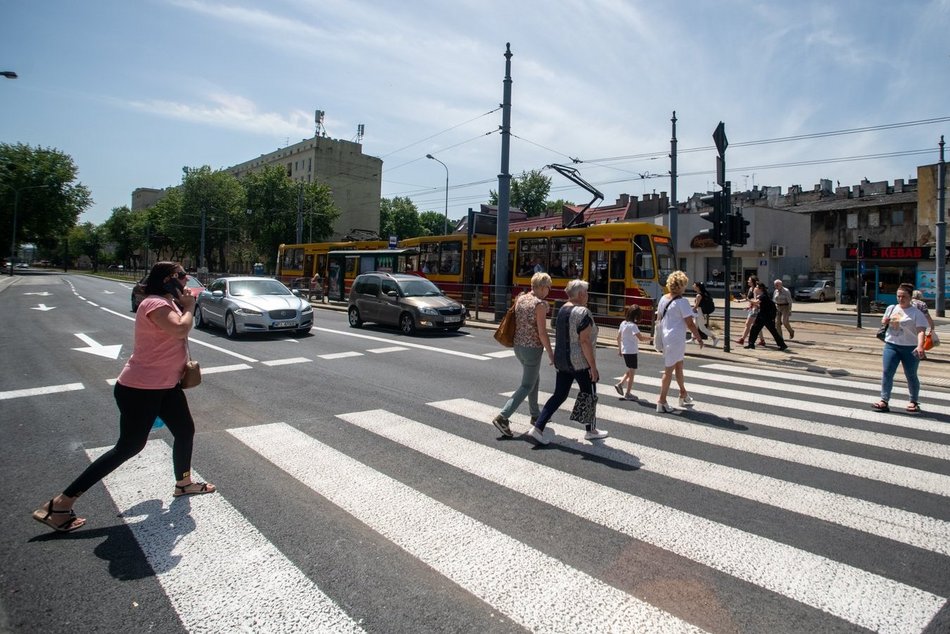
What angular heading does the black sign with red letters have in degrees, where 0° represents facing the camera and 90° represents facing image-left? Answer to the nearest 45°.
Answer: approximately 0°

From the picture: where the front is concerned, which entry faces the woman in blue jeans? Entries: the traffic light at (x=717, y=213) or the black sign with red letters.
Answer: the black sign with red letters

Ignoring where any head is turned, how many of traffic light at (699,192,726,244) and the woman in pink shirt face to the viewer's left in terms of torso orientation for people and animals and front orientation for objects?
1

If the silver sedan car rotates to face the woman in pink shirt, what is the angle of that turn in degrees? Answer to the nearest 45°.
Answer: approximately 45° to its right
